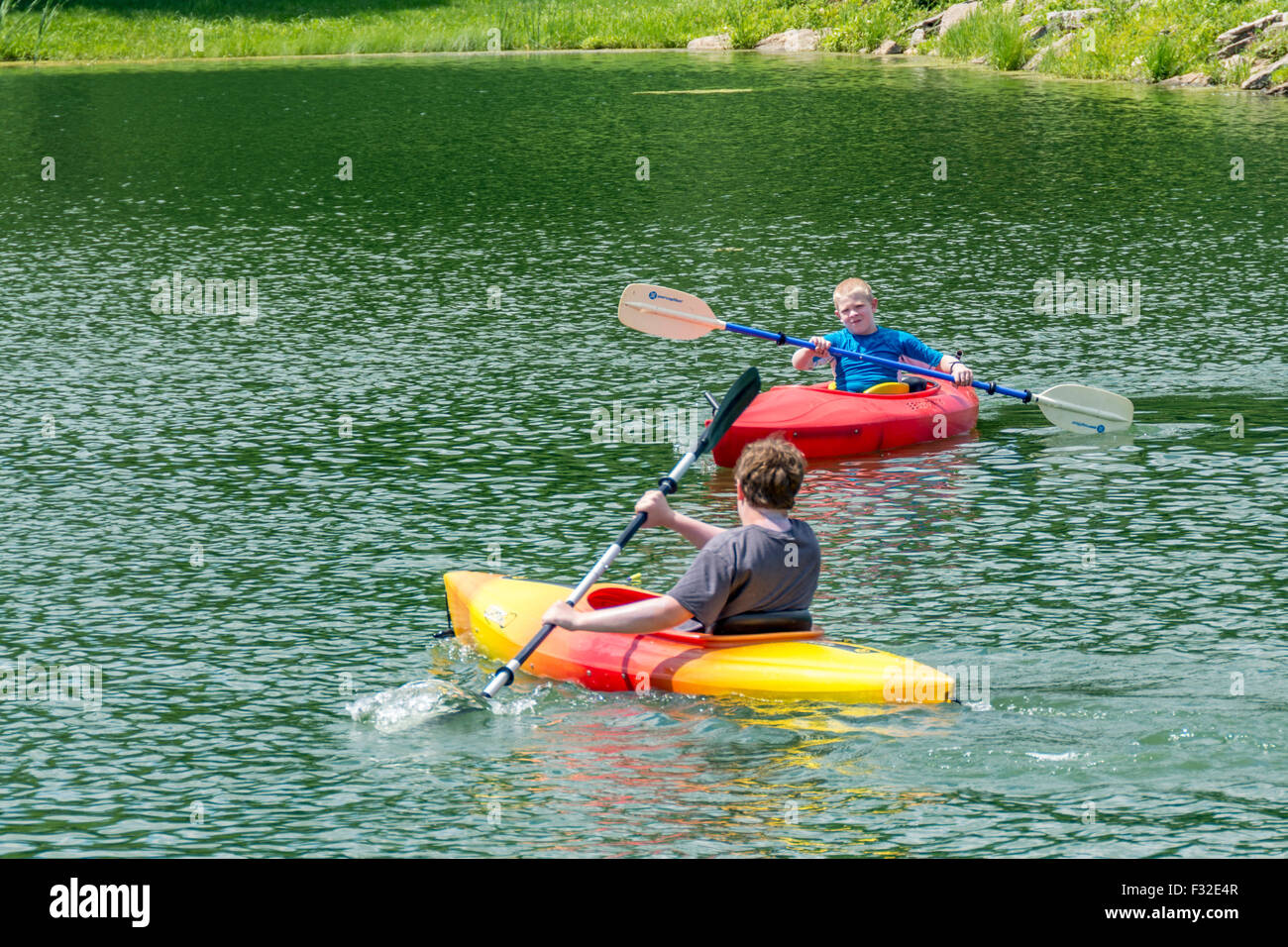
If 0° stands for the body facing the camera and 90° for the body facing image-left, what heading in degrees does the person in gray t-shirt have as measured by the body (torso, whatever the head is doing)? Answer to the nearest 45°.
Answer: approximately 135°

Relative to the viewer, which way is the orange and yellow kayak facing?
to the viewer's left

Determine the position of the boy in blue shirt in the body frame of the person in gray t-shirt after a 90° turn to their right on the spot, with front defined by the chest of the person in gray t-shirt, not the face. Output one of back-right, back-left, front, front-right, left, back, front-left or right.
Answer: front-left

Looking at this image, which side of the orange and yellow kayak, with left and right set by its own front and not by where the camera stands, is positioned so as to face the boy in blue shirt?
right

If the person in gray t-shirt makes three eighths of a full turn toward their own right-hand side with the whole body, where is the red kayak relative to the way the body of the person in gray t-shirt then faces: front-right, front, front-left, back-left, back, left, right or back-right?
left
